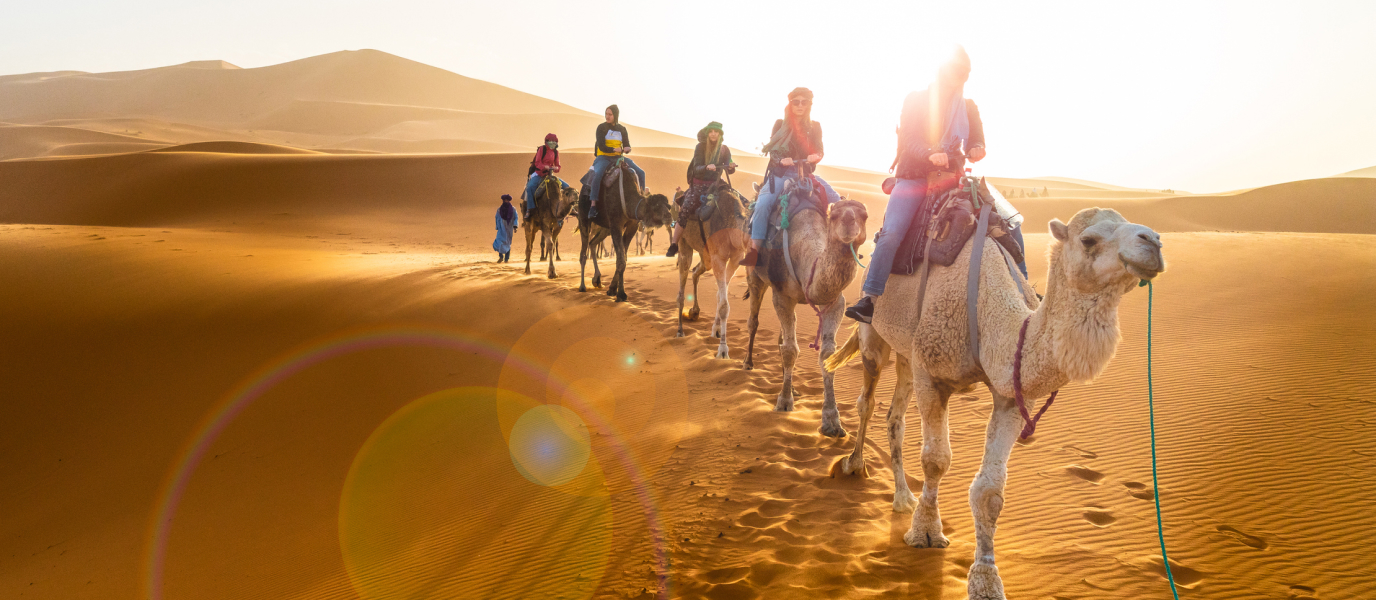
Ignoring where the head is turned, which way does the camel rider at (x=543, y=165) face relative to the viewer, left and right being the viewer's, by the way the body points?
facing the viewer and to the right of the viewer

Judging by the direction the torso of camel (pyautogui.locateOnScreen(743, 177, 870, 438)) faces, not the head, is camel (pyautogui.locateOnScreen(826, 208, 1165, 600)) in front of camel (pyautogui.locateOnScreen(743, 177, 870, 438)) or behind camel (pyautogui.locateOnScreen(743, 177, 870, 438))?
in front

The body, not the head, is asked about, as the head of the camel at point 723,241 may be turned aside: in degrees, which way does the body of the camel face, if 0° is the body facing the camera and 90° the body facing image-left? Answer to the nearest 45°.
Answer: approximately 315°

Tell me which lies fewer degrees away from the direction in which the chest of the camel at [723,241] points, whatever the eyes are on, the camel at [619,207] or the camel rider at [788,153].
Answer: the camel rider

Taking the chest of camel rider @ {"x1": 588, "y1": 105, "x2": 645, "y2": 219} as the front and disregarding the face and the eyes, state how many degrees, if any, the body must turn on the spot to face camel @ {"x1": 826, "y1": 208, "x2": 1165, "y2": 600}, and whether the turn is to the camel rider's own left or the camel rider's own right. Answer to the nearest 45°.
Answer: approximately 45° to the camel rider's own right

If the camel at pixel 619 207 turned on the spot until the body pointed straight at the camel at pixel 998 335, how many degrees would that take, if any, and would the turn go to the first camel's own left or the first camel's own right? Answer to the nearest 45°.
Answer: approximately 45° to the first camel's own right

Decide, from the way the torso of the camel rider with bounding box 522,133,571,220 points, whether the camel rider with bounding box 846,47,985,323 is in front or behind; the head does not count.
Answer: in front

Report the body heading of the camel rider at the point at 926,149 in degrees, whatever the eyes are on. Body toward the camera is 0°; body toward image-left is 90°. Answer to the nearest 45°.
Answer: approximately 315°

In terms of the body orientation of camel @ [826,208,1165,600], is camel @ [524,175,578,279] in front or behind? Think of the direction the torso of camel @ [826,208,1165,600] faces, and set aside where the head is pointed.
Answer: behind
